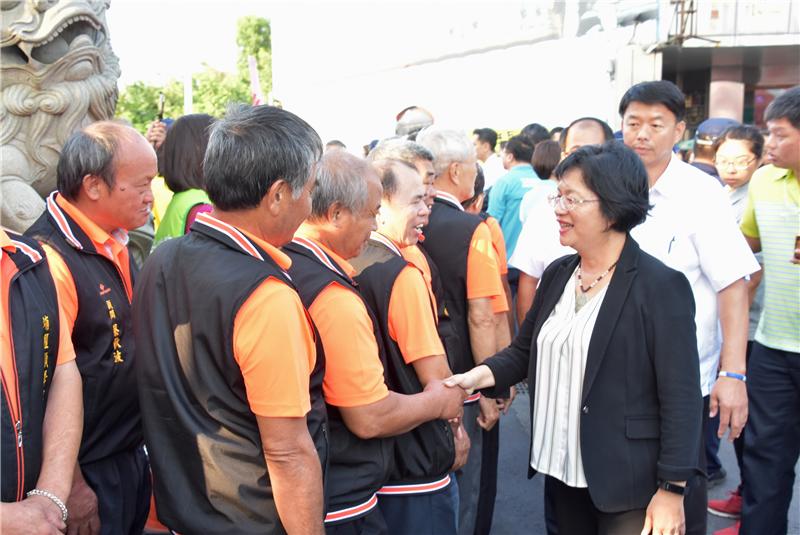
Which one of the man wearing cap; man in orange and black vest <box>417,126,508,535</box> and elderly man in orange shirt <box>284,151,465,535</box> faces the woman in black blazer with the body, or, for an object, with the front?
the elderly man in orange shirt

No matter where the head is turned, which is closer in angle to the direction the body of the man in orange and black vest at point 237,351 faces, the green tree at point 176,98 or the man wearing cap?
the man wearing cap

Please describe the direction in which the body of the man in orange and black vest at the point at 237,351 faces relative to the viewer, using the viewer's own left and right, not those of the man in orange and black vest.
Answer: facing away from the viewer and to the right of the viewer

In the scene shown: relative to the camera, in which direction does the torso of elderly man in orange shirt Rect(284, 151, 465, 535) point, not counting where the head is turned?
to the viewer's right

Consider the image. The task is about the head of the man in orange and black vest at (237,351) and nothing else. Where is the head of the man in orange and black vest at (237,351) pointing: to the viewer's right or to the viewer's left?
to the viewer's right

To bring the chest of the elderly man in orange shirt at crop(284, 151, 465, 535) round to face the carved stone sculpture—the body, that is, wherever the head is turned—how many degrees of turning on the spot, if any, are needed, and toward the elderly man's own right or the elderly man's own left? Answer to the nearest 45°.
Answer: approximately 135° to the elderly man's own left

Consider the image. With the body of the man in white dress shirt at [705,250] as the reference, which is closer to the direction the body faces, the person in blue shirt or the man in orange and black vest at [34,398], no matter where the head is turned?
the man in orange and black vest

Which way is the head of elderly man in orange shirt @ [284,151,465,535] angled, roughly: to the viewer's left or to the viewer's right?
to the viewer's right

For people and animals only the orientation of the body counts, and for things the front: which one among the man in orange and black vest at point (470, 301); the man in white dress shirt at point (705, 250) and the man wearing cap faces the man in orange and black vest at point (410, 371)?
the man in white dress shirt

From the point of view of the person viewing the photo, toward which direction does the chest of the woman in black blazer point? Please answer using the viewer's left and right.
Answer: facing the viewer and to the left of the viewer

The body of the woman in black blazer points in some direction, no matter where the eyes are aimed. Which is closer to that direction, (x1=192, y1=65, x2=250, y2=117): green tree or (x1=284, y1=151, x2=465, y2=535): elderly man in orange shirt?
the elderly man in orange shirt
